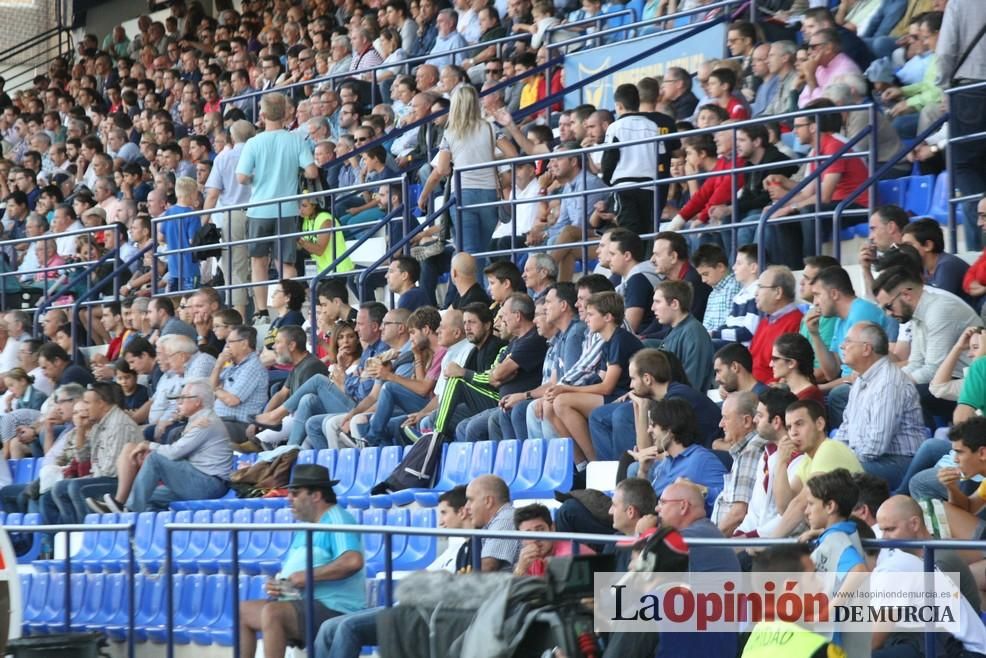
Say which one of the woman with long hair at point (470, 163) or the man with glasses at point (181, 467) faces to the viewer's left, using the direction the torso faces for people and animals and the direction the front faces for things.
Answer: the man with glasses

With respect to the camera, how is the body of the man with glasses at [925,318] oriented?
to the viewer's left

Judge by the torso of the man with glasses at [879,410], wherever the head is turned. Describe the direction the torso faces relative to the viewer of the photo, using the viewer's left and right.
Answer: facing to the left of the viewer

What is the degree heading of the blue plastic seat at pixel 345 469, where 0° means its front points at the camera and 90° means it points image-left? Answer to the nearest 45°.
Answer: approximately 45°

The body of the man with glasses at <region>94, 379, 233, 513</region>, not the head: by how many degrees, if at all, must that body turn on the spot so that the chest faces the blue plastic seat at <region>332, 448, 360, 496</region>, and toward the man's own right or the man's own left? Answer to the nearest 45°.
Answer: approximately 135° to the man's own left

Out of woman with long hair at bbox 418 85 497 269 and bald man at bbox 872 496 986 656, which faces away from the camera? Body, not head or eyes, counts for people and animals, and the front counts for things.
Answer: the woman with long hair

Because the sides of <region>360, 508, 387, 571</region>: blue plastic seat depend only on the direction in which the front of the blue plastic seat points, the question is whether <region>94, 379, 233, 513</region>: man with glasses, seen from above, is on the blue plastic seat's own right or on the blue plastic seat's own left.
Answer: on the blue plastic seat's own right

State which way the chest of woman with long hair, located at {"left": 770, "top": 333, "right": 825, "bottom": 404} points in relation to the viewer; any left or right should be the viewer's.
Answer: facing to the left of the viewer

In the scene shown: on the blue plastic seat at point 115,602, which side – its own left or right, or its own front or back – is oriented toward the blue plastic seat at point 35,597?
right

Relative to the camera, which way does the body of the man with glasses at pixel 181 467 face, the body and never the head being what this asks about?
to the viewer's left
